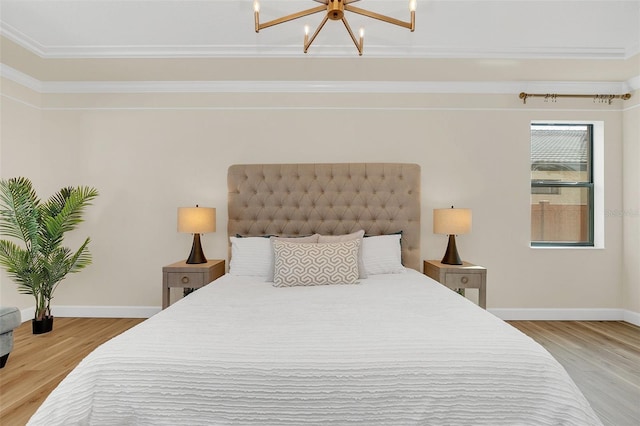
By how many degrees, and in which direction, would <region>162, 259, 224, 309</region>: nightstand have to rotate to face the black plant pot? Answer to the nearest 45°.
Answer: approximately 135° to its right

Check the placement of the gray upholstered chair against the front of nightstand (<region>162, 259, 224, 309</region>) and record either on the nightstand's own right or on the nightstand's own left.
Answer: on the nightstand's own right

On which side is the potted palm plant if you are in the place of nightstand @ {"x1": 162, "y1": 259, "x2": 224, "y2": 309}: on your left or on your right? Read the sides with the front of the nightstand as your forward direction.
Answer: on your right

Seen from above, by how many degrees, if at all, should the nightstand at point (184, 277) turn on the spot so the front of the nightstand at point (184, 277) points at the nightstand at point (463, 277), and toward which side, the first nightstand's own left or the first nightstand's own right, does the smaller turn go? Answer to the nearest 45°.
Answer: approximately 90° to the first nightstand's own left

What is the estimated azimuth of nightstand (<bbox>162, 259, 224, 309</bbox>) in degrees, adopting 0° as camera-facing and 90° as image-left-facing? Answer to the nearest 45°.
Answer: approximately 0°

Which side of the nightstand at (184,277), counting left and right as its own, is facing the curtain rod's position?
left

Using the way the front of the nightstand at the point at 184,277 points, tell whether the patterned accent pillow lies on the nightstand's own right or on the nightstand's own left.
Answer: on the nightstand's own left

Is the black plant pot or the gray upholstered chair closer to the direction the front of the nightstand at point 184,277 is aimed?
the gray upholstered chair

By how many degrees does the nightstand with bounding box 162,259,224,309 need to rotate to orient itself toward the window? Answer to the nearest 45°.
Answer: approximately 90° to its left

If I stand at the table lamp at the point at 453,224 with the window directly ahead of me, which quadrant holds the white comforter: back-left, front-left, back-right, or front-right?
back-right

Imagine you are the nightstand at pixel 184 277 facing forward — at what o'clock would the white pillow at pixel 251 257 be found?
The white pillow is roughly at 10 o'clock from the nightstand.

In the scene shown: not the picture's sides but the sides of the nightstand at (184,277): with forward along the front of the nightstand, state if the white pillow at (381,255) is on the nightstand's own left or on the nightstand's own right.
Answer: on the nightstand's own left
